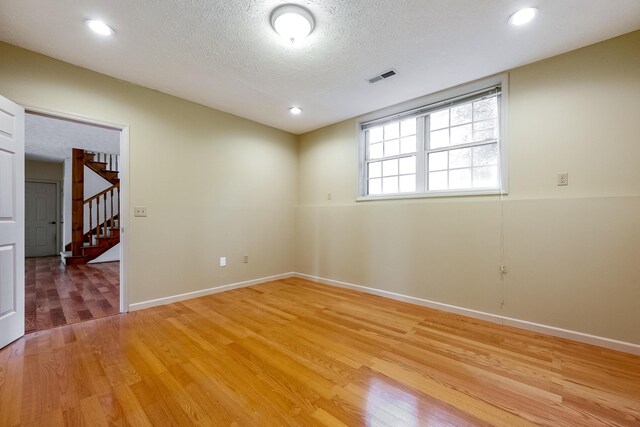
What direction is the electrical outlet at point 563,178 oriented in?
toward the camera

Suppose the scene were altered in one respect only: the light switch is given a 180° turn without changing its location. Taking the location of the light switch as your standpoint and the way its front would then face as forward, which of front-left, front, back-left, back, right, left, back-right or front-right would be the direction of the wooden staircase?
front

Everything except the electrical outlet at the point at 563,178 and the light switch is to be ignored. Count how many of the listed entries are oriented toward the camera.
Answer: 2

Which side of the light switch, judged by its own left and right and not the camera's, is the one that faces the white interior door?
right

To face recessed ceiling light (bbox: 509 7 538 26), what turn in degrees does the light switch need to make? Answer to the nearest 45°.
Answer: approximately 45° to its left

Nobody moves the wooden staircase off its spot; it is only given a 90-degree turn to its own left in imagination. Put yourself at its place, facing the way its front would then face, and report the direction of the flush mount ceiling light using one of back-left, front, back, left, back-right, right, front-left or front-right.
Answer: front

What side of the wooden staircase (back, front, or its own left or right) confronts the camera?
left

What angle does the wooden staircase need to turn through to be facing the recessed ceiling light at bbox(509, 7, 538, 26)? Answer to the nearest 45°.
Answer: approximately 90° to its left

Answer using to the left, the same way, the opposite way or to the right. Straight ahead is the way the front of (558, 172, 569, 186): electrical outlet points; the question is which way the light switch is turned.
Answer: to the left

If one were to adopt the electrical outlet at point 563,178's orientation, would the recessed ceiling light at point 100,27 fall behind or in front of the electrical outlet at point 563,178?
in front

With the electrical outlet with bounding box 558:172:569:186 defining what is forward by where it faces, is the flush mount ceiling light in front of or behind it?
in front

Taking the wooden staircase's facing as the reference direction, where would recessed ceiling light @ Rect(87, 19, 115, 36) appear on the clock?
The recessed ceiling light is roughly at 9 o'clock from the wooden staircase.

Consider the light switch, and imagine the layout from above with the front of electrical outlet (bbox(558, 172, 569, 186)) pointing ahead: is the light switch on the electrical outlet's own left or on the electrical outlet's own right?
on the electrical outlet's own right
